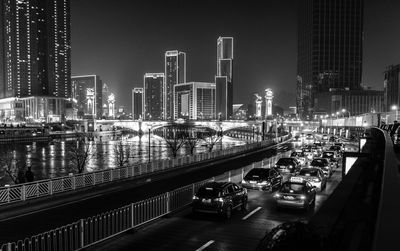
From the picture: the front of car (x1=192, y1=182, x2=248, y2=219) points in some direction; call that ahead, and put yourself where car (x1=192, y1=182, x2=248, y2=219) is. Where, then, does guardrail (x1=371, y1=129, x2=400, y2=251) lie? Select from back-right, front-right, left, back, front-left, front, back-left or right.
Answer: back-right

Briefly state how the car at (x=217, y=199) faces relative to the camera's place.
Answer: facing away from the viewer and to the right of the viewer

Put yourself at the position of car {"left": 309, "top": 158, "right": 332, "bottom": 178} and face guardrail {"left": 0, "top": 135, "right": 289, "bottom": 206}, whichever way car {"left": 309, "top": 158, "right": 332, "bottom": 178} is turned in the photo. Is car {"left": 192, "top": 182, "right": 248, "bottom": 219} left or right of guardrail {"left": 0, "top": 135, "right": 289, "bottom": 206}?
left

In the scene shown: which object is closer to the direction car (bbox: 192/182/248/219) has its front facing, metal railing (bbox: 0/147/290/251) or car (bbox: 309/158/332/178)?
the car

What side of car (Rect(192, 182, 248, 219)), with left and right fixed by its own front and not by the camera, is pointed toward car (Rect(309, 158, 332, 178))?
front

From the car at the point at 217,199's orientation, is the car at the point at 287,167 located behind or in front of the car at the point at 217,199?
in front

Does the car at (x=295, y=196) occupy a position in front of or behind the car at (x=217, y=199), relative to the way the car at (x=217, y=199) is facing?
in front

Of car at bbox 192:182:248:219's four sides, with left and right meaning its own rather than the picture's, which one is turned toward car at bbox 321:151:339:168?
front
